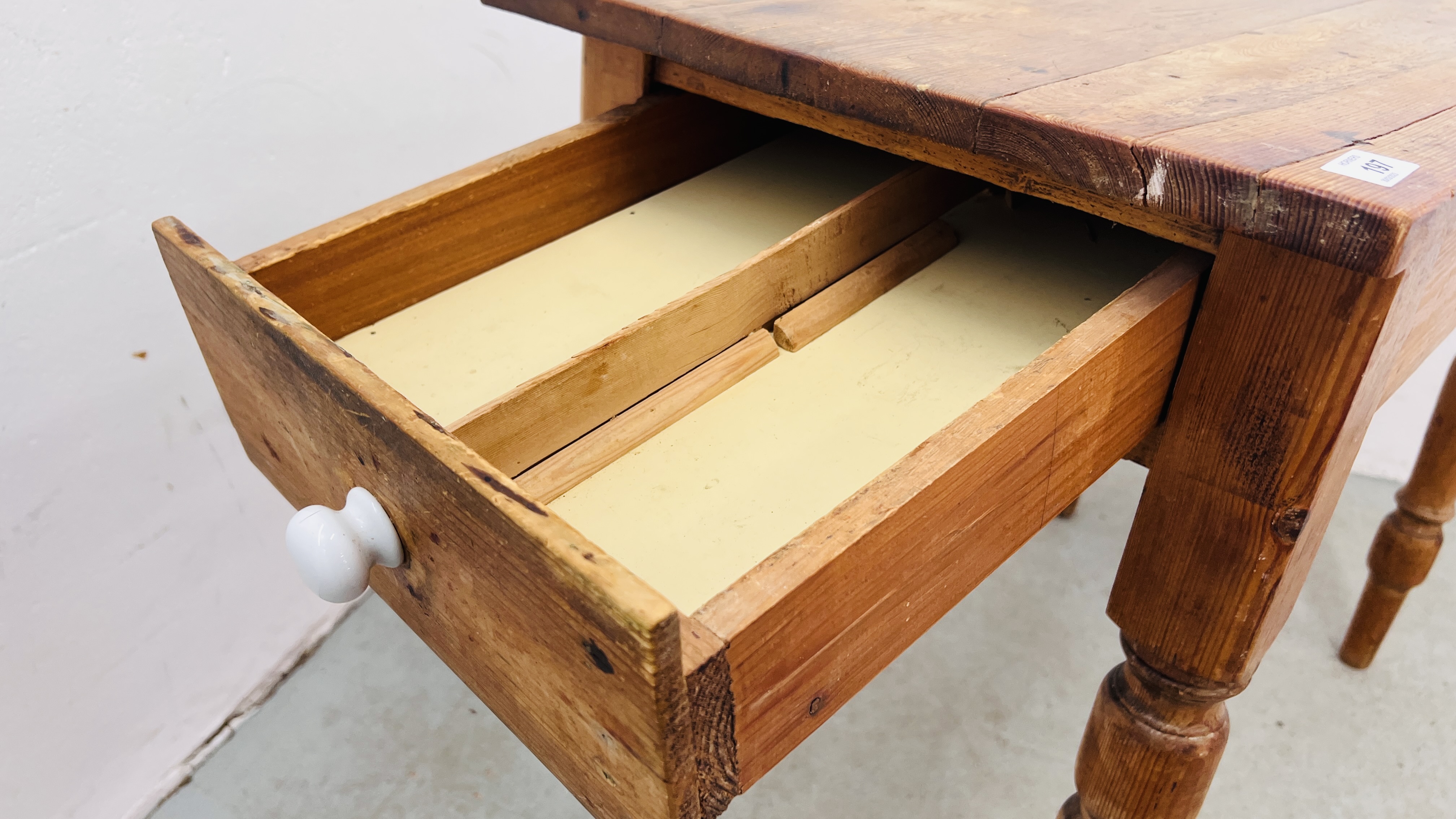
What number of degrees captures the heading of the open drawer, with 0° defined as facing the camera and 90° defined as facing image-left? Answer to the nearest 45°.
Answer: approximately 45°
